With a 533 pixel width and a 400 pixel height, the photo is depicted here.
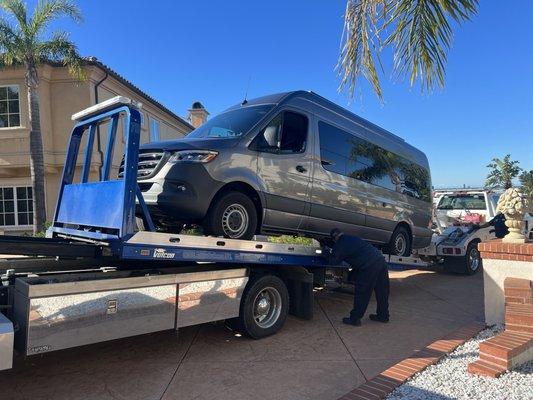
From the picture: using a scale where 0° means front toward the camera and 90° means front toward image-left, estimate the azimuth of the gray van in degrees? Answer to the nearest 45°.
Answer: approximately 45°

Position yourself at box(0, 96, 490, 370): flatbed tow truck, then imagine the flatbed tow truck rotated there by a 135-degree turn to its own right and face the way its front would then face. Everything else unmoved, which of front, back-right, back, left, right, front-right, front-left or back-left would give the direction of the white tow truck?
front-right

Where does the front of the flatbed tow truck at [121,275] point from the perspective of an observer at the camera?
facing the viewer and to the left of the viewer

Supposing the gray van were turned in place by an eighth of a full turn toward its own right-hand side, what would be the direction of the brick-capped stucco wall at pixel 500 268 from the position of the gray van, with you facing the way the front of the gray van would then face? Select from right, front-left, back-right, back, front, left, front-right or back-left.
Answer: back

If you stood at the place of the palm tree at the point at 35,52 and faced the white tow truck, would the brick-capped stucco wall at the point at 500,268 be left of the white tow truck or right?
right

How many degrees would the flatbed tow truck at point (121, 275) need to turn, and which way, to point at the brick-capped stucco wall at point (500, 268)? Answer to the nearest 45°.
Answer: approximately 135° to its left

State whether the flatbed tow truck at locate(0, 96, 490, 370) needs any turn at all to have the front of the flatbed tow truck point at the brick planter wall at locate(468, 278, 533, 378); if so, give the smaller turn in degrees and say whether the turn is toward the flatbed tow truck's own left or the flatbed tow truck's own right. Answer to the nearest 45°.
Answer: approximately 135° to the flatbed tow truck's own left

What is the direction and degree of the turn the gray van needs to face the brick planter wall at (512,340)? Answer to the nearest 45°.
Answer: approximately 90° to its left

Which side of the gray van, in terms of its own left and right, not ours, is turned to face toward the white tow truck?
back
